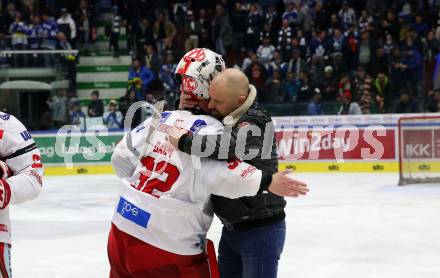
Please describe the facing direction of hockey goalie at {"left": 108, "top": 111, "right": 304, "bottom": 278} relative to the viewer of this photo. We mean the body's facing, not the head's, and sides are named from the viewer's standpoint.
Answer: facing away from the viewer and to the right of the viewer
